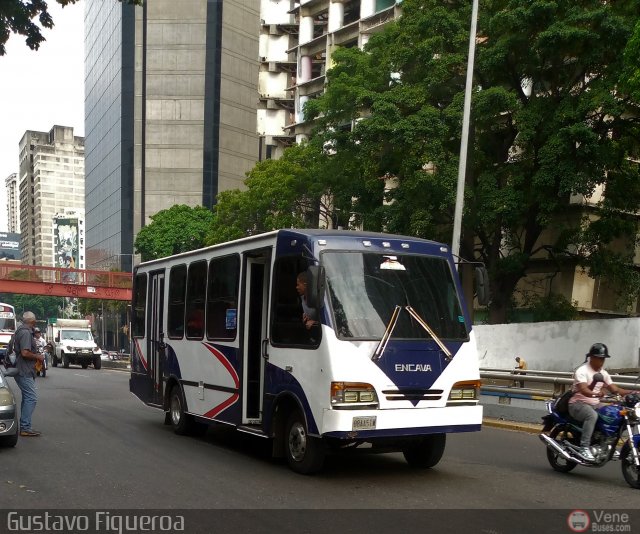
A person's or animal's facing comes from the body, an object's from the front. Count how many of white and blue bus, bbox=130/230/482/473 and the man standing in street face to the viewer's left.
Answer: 0

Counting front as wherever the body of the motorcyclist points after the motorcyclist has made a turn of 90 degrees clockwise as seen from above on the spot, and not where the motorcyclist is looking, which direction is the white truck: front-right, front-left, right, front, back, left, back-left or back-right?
right

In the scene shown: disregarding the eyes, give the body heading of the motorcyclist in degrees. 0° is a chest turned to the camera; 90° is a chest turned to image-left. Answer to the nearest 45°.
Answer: approximately 315°

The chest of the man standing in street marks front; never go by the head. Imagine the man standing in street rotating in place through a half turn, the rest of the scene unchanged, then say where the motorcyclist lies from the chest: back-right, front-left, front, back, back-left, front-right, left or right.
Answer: back-left

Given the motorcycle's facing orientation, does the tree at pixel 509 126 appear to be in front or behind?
behind

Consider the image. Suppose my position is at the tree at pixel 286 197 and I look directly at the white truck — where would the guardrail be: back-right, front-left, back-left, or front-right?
back-left

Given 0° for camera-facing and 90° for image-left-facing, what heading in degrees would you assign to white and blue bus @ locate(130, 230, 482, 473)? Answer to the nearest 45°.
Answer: approximately 315°

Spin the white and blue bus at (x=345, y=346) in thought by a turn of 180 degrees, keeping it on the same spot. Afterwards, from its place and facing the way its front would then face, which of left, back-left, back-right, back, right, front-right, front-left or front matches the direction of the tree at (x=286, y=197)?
front-right

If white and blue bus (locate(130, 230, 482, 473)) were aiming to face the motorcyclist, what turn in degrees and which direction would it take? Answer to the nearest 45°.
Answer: approximately 45° to its left

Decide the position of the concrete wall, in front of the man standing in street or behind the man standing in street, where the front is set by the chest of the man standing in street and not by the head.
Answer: in front

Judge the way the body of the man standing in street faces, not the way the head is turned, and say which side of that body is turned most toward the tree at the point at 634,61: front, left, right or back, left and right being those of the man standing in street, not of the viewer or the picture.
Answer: front
